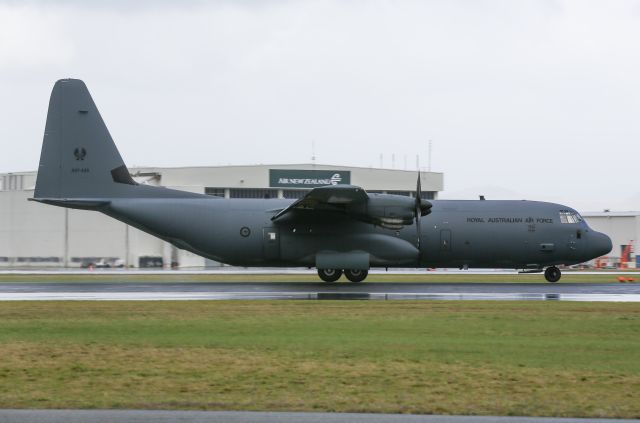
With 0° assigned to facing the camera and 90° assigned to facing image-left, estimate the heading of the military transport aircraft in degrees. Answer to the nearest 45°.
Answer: approximately 270°
